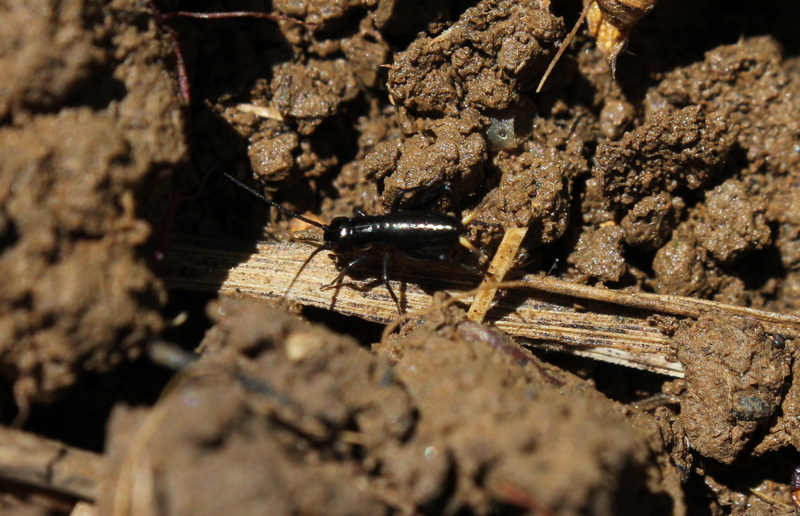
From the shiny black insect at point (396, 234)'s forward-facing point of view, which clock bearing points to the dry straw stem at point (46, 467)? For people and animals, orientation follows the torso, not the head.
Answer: The dry straw stem is roughly at 10 o'clock from the shiny black insect.

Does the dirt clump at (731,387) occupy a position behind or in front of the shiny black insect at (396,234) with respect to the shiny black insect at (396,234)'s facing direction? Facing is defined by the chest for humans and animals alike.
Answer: behind

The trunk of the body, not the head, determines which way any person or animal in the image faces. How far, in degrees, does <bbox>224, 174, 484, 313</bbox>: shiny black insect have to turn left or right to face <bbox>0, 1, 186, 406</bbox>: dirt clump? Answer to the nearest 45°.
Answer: approximately 45° to its left

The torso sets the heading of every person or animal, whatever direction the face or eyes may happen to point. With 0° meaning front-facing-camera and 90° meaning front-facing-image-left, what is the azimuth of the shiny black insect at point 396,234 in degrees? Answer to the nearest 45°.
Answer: approximately 90°

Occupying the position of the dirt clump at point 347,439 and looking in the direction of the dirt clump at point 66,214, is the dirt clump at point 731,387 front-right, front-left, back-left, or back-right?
back-right

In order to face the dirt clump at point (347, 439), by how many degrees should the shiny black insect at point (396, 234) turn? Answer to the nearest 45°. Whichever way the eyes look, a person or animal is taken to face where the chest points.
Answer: approximately 90° to its left
